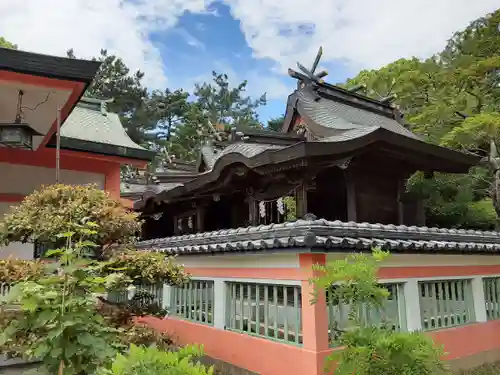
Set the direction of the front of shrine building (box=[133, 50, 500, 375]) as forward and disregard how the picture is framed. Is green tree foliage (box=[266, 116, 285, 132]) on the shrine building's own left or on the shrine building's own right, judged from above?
on the shrine building's own right

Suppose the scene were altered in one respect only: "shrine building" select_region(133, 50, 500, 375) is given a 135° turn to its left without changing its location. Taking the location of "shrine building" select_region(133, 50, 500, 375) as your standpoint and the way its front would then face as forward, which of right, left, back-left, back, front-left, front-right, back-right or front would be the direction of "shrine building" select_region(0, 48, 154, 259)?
back

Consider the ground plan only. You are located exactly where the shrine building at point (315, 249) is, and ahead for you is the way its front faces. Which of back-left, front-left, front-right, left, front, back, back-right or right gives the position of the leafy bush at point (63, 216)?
front

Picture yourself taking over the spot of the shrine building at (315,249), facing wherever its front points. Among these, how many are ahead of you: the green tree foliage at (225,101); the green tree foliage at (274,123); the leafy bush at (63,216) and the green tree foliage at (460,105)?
1

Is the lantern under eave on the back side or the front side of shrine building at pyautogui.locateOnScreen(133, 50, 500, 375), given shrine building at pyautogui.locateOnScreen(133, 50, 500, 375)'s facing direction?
on the front side

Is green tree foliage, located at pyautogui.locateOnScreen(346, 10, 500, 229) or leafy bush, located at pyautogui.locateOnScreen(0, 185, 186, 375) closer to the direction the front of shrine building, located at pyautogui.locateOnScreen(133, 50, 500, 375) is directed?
the leafy bush

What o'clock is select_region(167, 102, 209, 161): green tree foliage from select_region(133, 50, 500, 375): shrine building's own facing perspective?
The green tree foliage is roughly at 4 o'clock from the shrine building.

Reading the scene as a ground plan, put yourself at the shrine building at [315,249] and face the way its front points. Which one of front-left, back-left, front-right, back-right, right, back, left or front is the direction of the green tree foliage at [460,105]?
back

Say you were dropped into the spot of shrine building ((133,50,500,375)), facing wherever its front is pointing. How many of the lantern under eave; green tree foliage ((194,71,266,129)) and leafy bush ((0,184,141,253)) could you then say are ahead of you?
2

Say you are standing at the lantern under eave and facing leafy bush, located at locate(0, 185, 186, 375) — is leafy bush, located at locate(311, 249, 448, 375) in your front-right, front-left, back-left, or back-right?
front-left

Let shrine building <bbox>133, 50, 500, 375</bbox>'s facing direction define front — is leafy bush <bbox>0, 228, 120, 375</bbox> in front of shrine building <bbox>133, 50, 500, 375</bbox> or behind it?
in front

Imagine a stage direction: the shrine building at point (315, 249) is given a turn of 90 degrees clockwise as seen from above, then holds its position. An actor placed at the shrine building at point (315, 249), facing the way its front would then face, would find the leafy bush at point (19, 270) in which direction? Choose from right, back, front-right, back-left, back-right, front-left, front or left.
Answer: left

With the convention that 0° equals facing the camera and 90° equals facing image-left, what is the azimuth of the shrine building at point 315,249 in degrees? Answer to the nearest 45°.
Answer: approximately 45°
